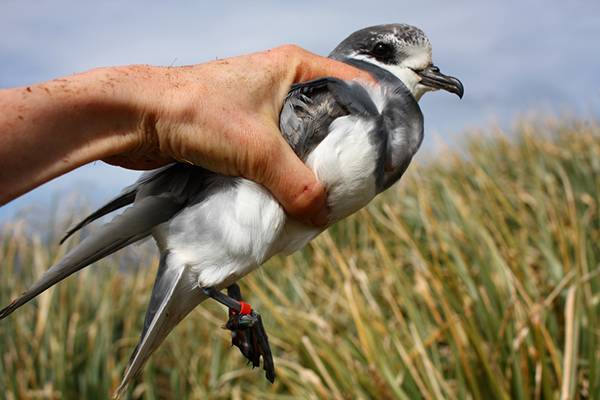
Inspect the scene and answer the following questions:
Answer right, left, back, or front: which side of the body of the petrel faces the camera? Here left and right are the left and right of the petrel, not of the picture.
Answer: right

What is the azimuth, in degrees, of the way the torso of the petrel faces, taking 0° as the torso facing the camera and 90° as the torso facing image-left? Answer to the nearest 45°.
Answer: approximately 270°
